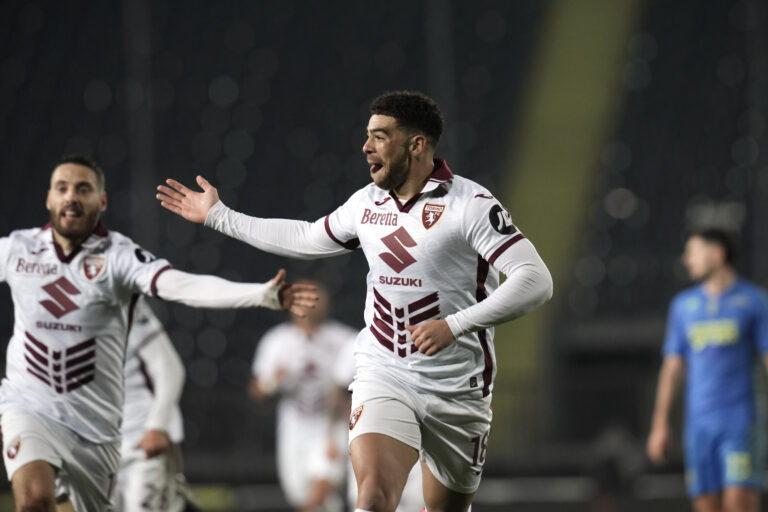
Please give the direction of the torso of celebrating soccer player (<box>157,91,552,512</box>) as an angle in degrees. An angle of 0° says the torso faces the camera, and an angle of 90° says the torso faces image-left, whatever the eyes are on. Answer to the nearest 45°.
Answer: approximately 45°

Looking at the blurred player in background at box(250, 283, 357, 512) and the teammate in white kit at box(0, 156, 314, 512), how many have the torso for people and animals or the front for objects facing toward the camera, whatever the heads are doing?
2

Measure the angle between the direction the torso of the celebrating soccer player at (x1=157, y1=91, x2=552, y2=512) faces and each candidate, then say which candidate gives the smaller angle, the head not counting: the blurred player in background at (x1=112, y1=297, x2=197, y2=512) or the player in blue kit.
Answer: the blurred player in background

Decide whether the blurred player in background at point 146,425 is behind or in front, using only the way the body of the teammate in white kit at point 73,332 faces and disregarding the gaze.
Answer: behind

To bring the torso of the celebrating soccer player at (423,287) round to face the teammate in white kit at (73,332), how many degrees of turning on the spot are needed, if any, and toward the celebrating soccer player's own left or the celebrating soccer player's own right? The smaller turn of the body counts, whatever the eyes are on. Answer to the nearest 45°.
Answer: approximately 45° to the celebrating soccer player's own right

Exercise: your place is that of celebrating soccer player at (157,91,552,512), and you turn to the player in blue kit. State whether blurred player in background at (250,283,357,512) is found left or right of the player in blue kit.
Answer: left

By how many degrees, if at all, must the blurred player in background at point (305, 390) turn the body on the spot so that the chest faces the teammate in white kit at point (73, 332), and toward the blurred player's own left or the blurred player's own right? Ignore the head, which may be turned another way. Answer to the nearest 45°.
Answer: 0° — they already face them

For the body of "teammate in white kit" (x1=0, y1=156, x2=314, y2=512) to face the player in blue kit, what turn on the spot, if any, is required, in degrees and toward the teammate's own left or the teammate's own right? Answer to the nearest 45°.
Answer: approximately 90° to the teammate's own left

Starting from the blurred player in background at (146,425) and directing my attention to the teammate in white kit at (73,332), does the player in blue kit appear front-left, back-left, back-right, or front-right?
back-left
